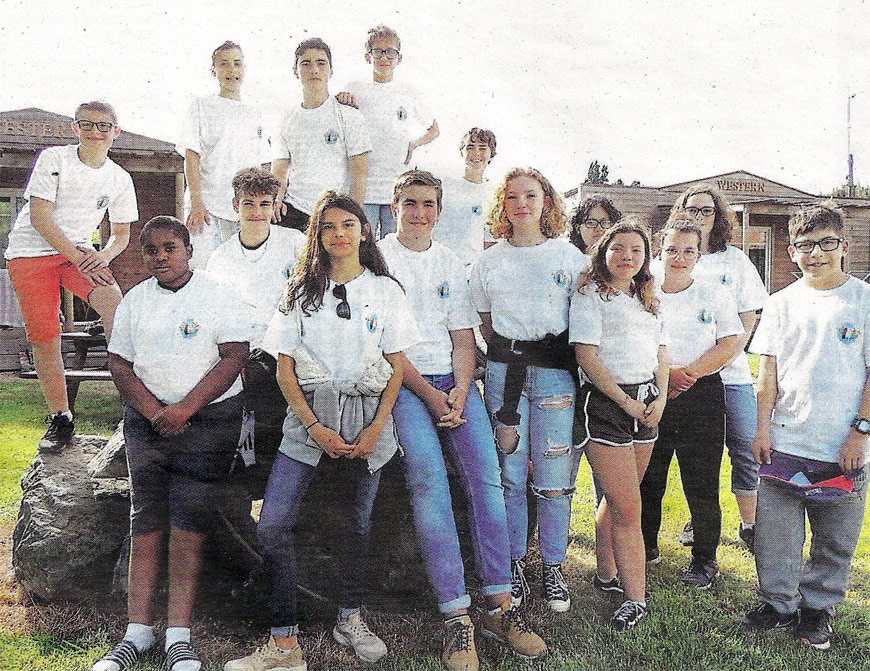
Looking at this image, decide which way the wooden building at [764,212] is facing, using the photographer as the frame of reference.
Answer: facing the viewer

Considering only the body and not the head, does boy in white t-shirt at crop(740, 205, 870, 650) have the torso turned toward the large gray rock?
no

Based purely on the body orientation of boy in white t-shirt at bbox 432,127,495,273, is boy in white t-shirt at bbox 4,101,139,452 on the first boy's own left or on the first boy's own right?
on the first boy's own right

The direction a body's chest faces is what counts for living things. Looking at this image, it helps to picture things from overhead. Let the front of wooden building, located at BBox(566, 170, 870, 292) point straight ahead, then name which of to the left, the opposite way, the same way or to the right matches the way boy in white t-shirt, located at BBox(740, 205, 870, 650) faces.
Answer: the same way

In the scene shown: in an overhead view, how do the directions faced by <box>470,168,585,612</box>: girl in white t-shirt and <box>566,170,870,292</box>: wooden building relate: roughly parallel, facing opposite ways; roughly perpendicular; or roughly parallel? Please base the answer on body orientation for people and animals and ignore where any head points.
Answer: roughly parallel

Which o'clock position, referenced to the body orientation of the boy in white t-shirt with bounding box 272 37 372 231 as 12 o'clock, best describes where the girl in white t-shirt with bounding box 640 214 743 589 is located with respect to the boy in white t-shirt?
The girl in white t-shirt is roughly at 10 o'clock from the boy in white t-shirt.

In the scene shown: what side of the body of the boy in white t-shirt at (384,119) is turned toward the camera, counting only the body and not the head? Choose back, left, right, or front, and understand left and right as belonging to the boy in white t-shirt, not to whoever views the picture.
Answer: front

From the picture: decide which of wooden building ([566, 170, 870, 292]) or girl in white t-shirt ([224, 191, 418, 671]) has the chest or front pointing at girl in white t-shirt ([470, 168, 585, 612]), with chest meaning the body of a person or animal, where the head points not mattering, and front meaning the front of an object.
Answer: the wooden building

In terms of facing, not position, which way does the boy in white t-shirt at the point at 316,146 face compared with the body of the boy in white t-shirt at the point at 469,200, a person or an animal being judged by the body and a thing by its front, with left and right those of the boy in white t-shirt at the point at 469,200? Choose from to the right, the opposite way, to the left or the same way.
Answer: the same way

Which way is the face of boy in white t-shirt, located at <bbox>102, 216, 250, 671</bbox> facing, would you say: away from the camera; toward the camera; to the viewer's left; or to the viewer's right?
toward the camera

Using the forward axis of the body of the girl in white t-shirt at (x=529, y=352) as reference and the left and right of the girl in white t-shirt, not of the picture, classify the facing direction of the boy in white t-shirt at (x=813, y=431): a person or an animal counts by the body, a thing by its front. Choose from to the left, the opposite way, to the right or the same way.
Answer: the same way

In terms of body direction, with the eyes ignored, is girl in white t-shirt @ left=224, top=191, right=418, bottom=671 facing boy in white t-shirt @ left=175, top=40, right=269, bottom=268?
no

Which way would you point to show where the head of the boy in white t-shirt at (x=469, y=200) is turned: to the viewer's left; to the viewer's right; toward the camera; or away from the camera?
toward the camera

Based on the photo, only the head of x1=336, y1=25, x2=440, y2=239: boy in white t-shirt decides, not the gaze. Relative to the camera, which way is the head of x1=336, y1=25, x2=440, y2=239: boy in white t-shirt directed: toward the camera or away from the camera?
toward the camera

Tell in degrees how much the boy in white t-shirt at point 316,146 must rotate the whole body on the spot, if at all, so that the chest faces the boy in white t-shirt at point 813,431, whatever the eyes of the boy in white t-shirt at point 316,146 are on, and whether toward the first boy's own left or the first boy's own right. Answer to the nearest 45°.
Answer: approximately 45° to the first boy's own left

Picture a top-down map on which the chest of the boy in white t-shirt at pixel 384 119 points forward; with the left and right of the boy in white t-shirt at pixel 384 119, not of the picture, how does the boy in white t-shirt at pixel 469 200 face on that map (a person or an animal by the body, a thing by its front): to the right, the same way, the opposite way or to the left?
the same way

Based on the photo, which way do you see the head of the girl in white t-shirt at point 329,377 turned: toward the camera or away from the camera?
toward the camera

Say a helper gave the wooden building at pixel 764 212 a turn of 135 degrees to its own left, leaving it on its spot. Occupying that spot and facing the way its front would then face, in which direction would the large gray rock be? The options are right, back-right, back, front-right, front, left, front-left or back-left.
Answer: back-right

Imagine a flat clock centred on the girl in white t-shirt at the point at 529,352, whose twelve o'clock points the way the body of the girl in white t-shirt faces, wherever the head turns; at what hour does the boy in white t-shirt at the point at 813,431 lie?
The boy in white t-shirt is roughly at 9 o'clock from the girl in white t-shirt.
